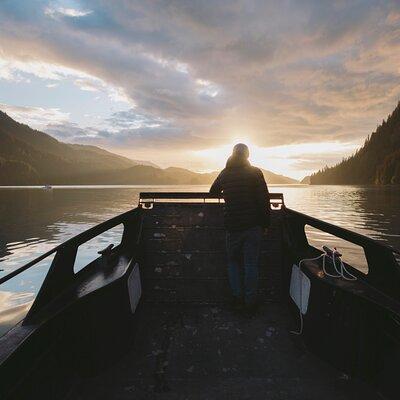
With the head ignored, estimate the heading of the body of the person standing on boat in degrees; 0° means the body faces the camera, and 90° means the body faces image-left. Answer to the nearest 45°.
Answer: approximately 180°

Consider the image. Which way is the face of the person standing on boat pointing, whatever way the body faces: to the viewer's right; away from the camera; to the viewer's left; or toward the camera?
away from the camera
